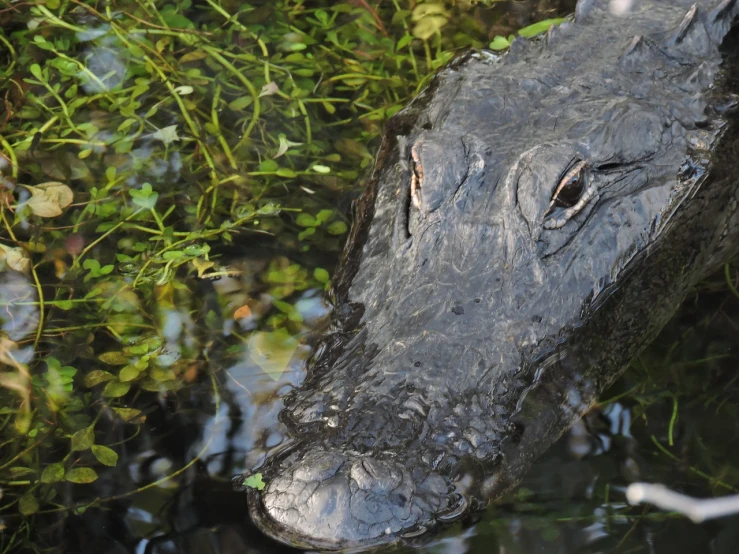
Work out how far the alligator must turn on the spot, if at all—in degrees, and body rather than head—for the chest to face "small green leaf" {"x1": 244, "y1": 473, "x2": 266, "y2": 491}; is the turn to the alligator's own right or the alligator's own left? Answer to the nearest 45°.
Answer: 0° — it already faces it

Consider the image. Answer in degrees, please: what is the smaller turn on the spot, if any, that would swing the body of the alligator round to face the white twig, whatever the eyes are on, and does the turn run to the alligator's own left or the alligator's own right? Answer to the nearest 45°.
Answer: approximately 90° to the alligator's own left

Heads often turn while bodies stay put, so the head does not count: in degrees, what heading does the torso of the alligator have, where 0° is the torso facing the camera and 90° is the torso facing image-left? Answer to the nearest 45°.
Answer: approximately 45°
